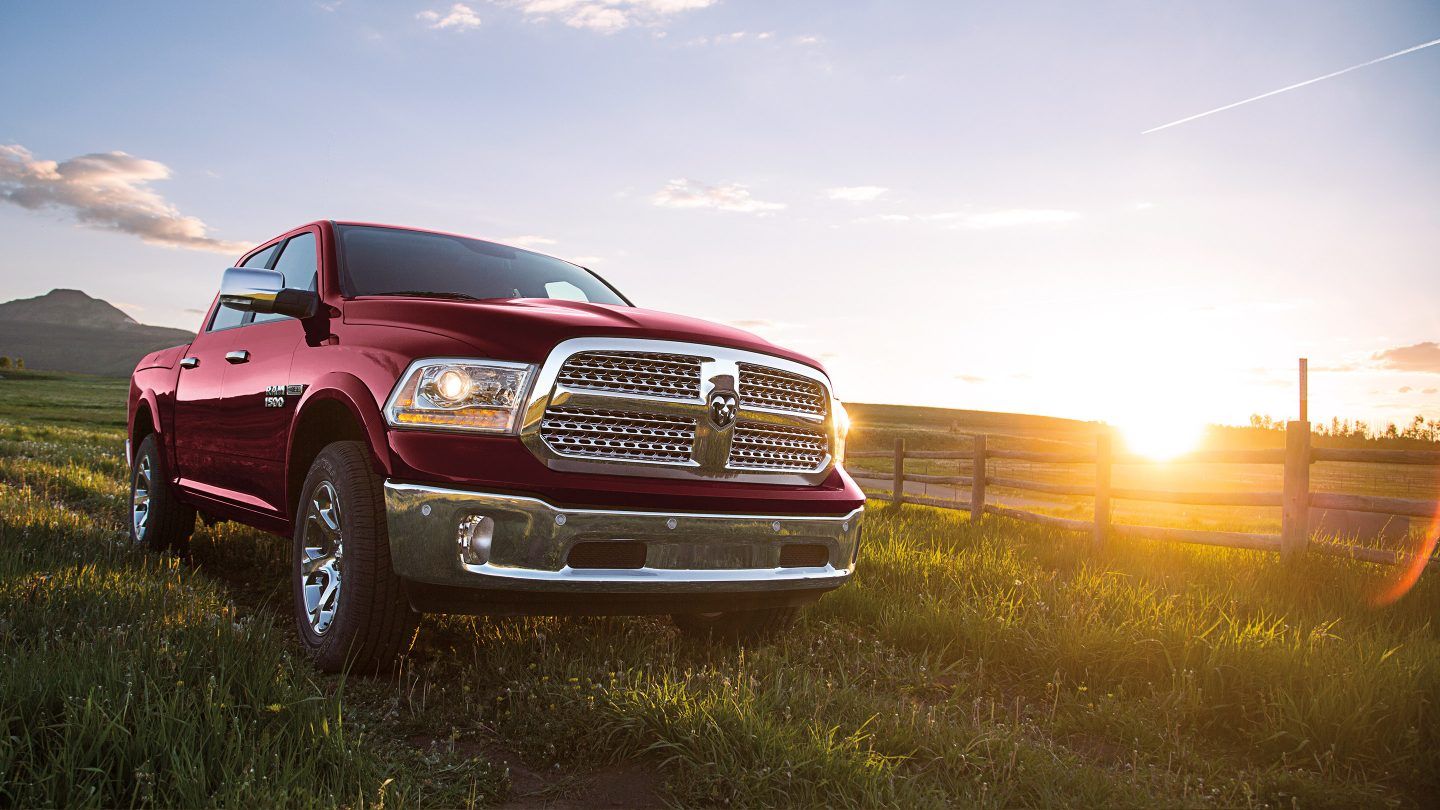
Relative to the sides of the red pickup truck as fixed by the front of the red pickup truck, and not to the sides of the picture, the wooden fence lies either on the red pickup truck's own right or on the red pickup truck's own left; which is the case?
on the red pickup truck's own left

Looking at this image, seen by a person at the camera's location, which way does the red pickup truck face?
facing the viewer and to the right of the viewer
